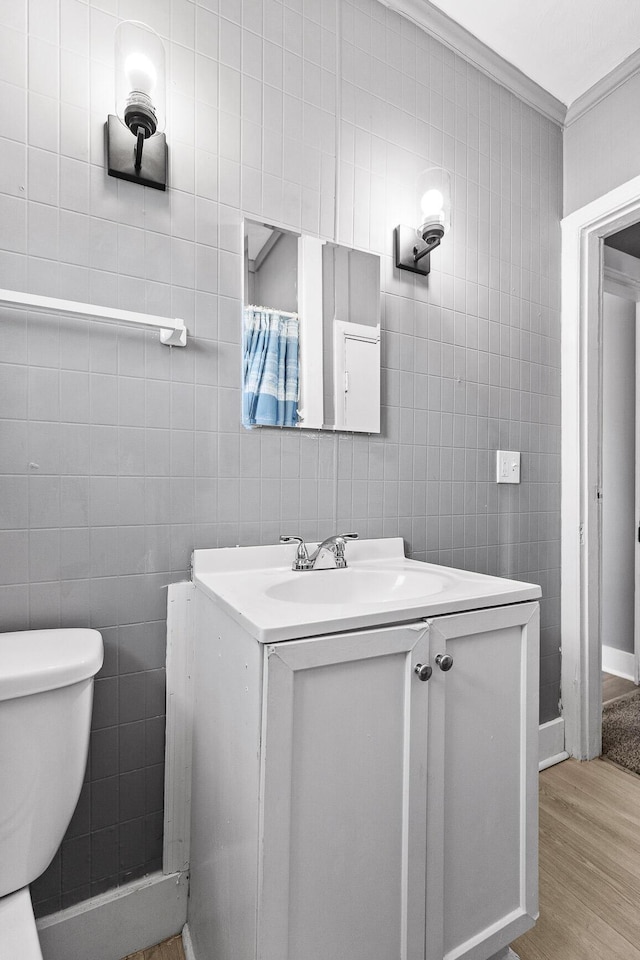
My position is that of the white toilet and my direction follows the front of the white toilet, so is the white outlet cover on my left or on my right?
on my left

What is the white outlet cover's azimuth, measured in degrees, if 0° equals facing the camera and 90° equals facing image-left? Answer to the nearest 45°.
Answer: approximately 315°

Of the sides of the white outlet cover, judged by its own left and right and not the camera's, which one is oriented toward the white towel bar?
right

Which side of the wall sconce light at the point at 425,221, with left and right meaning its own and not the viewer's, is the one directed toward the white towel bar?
right

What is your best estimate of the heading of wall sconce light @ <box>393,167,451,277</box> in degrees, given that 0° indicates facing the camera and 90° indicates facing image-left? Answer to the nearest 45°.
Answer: approximately 315°
